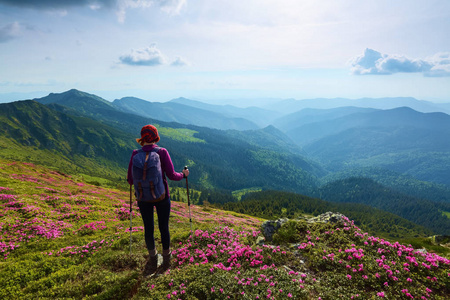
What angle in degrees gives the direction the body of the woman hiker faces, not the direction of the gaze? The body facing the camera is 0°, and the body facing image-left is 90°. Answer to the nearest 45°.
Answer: approximately 180°
